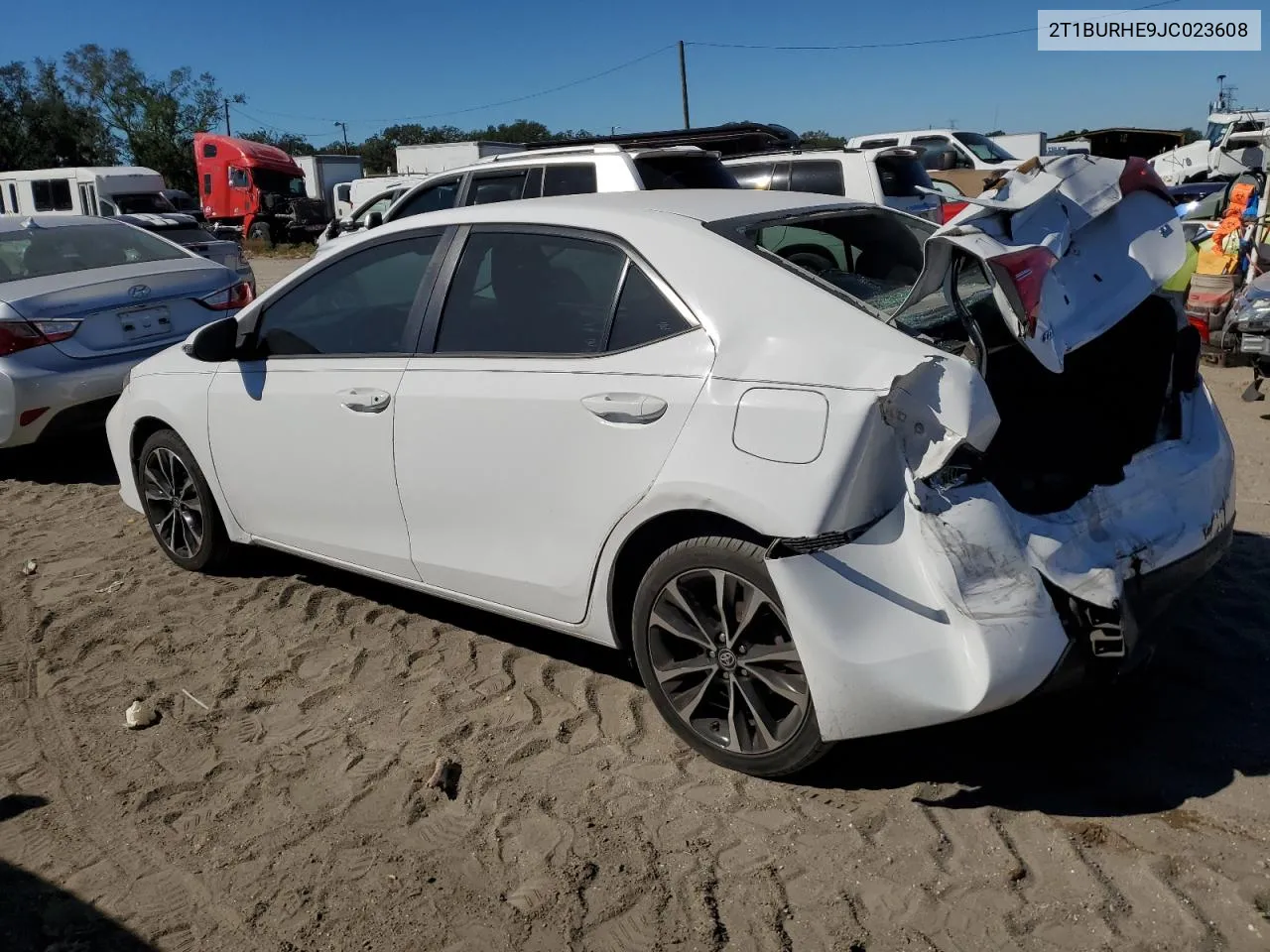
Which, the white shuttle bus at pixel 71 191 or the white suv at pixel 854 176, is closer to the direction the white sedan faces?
the white shuttle bus

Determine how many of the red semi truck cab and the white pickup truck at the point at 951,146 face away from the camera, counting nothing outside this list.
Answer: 0

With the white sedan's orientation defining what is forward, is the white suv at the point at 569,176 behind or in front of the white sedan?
in front

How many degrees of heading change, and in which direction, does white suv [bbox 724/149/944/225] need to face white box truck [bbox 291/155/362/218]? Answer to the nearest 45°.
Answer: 0° — it already faces it

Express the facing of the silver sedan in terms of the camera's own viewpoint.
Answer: facing away from the viewer and to the left of the viewer

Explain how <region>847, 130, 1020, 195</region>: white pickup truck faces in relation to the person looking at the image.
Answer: facing the viewer and to the right of the viewer

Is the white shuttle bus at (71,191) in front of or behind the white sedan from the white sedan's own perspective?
in front

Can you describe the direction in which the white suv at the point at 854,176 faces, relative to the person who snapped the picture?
facing away from the viewer and to the left of the viewer

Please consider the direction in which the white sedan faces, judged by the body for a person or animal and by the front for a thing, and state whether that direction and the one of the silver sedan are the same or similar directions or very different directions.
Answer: same or similar directions

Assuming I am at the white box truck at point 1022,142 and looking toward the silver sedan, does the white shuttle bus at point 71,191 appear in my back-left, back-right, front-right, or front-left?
front-right

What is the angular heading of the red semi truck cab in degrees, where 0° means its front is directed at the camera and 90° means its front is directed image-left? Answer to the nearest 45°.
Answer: approximately 315°

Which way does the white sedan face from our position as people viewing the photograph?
facing away from the viewer and to the left of the viewer

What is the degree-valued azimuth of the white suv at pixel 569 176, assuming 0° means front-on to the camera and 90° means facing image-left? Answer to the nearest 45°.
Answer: approximately 135°

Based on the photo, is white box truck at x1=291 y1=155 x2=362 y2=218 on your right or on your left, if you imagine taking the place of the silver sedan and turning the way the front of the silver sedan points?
on your right
